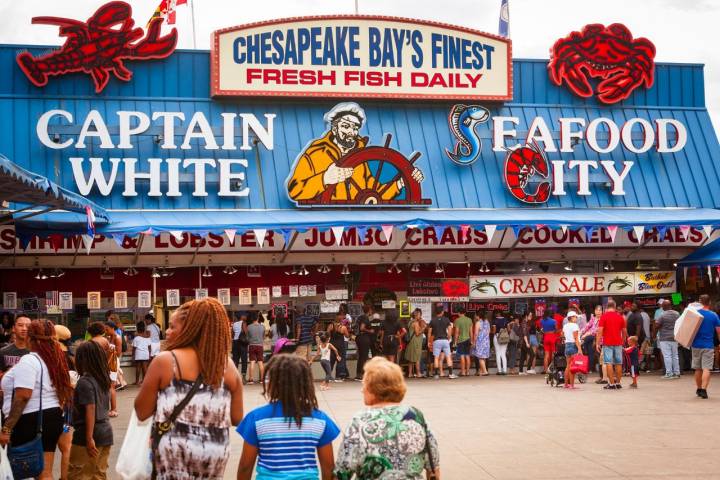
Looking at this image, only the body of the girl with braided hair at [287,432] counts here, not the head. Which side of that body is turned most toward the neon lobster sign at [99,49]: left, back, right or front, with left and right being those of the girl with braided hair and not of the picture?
front

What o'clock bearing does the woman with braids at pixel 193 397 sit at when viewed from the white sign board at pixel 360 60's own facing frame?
The woman with braids is roughly at 12 o'clock from the white sign board.

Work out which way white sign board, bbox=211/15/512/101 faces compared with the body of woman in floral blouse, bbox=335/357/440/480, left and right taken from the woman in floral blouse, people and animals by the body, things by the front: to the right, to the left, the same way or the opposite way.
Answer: the opposite way

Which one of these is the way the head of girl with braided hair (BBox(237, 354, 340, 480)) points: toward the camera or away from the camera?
away from the camera

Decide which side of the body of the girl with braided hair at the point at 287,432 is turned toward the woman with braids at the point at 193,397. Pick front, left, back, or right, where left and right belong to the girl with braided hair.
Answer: left

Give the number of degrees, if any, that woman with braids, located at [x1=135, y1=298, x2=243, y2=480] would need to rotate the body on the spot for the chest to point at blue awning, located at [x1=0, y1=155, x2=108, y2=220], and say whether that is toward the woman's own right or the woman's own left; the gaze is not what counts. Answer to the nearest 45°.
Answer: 0° — they already face it

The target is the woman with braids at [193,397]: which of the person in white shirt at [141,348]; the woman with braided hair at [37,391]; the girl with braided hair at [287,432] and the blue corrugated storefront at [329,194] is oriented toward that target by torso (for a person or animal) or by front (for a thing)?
the blue corrugated storefront

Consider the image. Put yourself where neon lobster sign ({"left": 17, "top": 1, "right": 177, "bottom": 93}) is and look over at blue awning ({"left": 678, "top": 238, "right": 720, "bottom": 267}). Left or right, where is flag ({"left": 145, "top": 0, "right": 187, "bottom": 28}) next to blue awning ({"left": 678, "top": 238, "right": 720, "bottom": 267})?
left

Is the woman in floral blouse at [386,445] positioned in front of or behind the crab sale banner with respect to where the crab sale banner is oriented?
in front

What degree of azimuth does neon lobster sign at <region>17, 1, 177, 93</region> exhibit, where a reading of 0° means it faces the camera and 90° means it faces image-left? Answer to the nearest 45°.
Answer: approximately 0°

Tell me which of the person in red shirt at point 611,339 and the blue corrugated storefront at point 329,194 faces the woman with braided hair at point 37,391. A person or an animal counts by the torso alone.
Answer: the blue corrugated storefront
